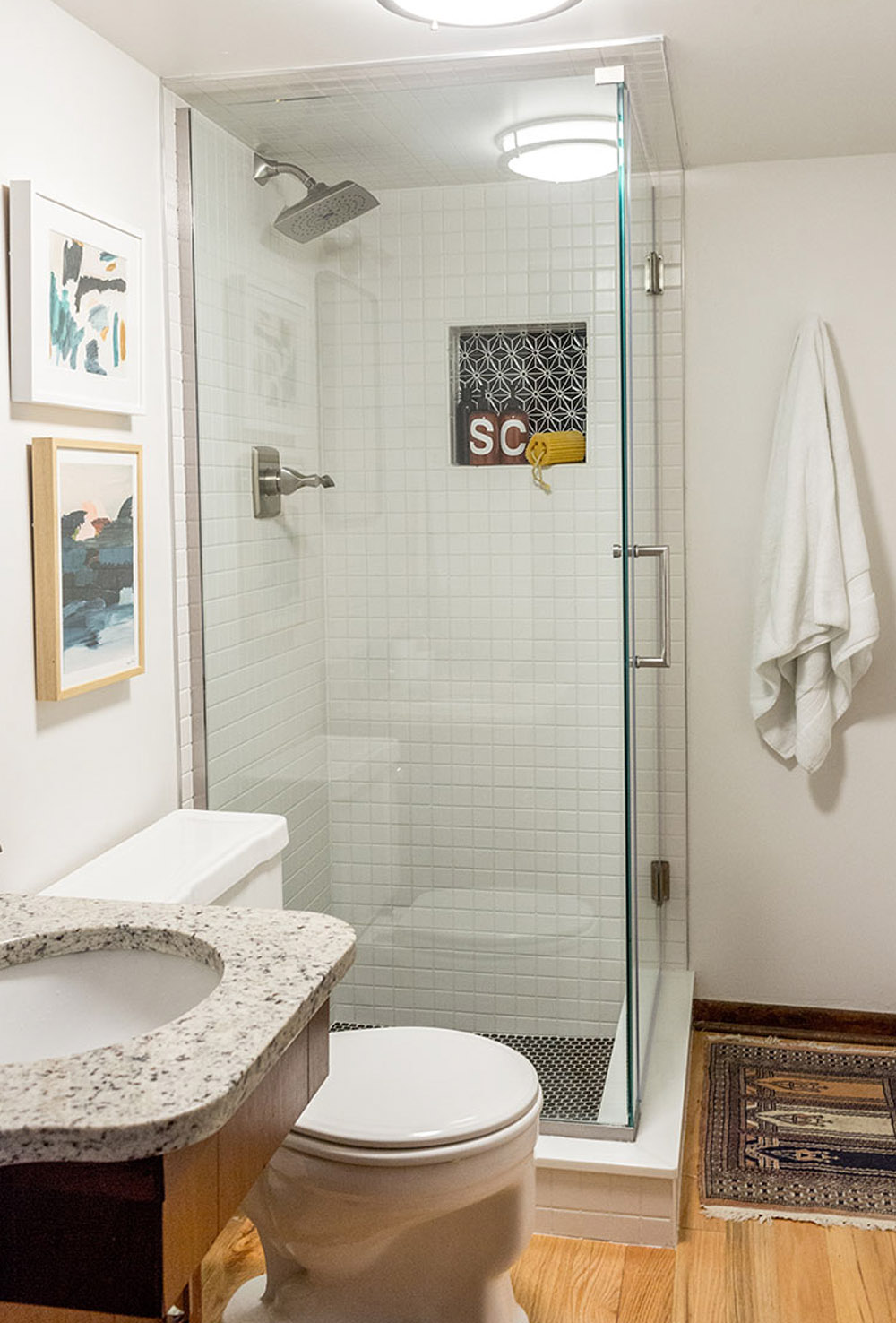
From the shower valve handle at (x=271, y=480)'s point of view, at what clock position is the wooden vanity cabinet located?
The wooden vanity cabinet is roughly at 3 o'clock from the shower valve handle.

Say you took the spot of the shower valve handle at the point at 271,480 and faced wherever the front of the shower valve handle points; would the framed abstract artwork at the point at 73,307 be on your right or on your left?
on your right

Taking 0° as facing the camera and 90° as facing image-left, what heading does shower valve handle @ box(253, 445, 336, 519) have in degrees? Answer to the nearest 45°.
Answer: approximately 270°

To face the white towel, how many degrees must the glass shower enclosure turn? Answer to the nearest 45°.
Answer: approximately 45° to its left

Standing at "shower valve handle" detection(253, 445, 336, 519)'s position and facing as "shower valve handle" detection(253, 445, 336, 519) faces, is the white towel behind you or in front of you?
in front
